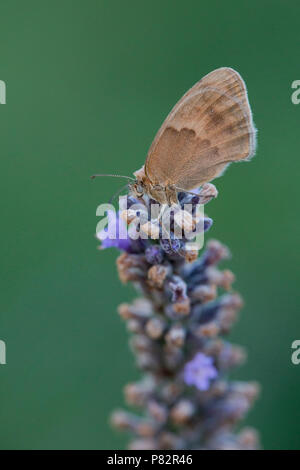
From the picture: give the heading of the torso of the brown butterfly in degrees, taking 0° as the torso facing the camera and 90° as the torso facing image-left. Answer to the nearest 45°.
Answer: approximately 90°
